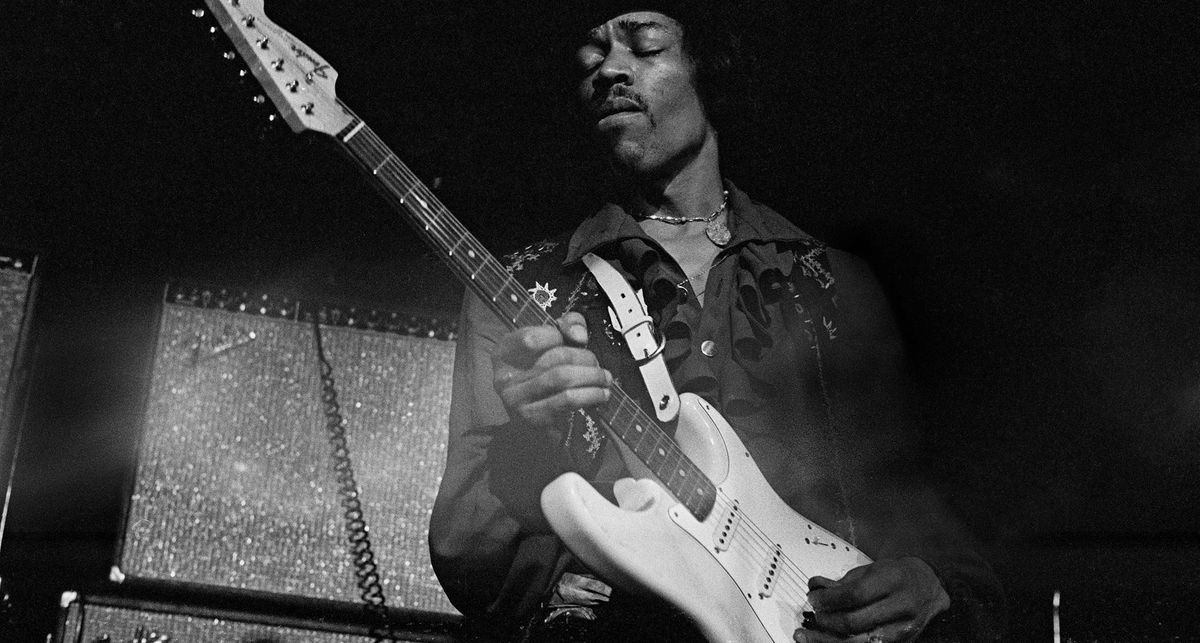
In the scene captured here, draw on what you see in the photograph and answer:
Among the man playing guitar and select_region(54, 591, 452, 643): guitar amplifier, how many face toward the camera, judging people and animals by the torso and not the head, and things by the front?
2

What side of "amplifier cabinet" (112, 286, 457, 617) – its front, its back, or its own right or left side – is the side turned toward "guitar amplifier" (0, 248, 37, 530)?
right

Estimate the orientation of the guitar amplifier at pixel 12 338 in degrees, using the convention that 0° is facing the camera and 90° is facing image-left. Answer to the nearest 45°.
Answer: approximately 0°

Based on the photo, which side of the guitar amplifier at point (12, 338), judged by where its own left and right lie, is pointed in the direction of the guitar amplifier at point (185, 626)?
left

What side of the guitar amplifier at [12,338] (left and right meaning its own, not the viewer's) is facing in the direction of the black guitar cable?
left

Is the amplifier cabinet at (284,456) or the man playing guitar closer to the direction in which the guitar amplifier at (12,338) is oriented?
the man playing guitar

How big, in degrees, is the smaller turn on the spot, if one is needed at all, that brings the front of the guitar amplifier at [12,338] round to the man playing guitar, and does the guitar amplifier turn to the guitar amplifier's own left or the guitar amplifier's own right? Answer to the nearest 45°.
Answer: approximately 45° to the guitar amplifier's own left

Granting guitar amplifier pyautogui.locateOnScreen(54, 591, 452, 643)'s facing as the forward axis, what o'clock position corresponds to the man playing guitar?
The man playing guitar is roughly at 11 o'clock from the guitar amplifier.
